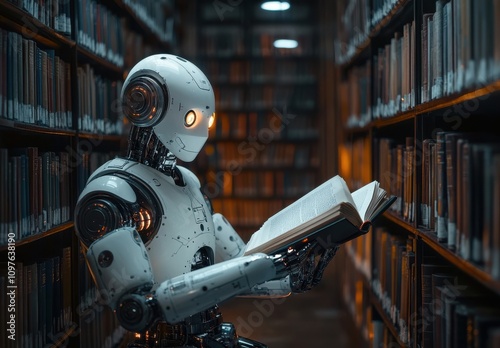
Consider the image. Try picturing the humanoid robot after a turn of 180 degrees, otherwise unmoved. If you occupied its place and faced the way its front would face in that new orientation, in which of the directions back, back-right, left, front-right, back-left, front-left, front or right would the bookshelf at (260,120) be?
front-right

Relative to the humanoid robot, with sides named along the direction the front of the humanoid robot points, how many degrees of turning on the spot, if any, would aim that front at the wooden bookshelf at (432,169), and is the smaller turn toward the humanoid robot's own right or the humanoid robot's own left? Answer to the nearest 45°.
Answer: approximately 45° to the humanoid robot's own left

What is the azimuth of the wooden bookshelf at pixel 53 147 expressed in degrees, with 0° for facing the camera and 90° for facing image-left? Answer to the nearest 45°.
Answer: approximately 315°

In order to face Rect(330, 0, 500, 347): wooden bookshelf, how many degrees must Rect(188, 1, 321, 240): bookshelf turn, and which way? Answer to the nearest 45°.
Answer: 0° — it already faces it

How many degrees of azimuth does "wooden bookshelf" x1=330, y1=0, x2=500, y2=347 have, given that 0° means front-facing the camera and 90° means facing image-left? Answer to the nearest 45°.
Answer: approximately 45°

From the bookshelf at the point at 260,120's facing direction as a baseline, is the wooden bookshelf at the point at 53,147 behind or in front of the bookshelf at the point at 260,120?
in front

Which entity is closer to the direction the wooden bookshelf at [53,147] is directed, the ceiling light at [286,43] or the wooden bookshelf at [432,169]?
the wooden bookshelf

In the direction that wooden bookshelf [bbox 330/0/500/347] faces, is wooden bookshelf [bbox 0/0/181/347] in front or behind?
in front

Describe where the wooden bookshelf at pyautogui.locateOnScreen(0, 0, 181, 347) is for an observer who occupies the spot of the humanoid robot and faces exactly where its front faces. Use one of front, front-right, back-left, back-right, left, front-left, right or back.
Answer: back

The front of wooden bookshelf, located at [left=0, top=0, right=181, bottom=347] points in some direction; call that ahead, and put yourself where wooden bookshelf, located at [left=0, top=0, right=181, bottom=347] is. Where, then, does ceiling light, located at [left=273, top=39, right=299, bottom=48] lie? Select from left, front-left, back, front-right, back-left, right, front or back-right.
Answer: left

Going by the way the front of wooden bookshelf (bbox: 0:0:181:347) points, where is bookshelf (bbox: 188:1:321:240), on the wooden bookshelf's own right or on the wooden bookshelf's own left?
on the wooden bookshelf's own left

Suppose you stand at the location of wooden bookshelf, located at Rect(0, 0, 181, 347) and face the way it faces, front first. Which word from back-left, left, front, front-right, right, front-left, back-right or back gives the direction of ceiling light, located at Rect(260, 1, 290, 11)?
left

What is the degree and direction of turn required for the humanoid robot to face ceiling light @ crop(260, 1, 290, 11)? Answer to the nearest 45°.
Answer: approximately 135° to its left
